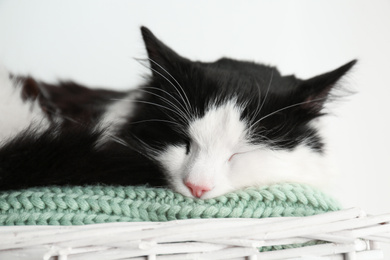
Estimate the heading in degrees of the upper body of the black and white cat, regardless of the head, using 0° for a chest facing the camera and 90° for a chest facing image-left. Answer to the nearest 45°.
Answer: approximately 315°
